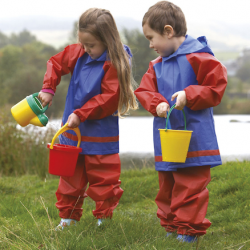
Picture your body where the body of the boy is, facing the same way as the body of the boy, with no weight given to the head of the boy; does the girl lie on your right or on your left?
on your right

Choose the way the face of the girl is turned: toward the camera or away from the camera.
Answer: toward the camera

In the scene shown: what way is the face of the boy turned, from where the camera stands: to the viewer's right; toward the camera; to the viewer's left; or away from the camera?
to the viewer's left

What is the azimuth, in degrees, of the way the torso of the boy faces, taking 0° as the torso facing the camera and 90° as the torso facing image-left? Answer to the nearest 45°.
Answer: approximately 45°

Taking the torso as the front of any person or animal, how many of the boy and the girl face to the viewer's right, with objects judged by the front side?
0

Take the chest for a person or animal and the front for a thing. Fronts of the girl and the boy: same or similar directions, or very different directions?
same or similar directions

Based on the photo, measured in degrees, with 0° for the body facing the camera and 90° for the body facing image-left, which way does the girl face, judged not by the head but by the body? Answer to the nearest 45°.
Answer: approximately 45°

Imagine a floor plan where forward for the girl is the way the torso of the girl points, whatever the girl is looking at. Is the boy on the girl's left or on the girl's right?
on the girl's left
